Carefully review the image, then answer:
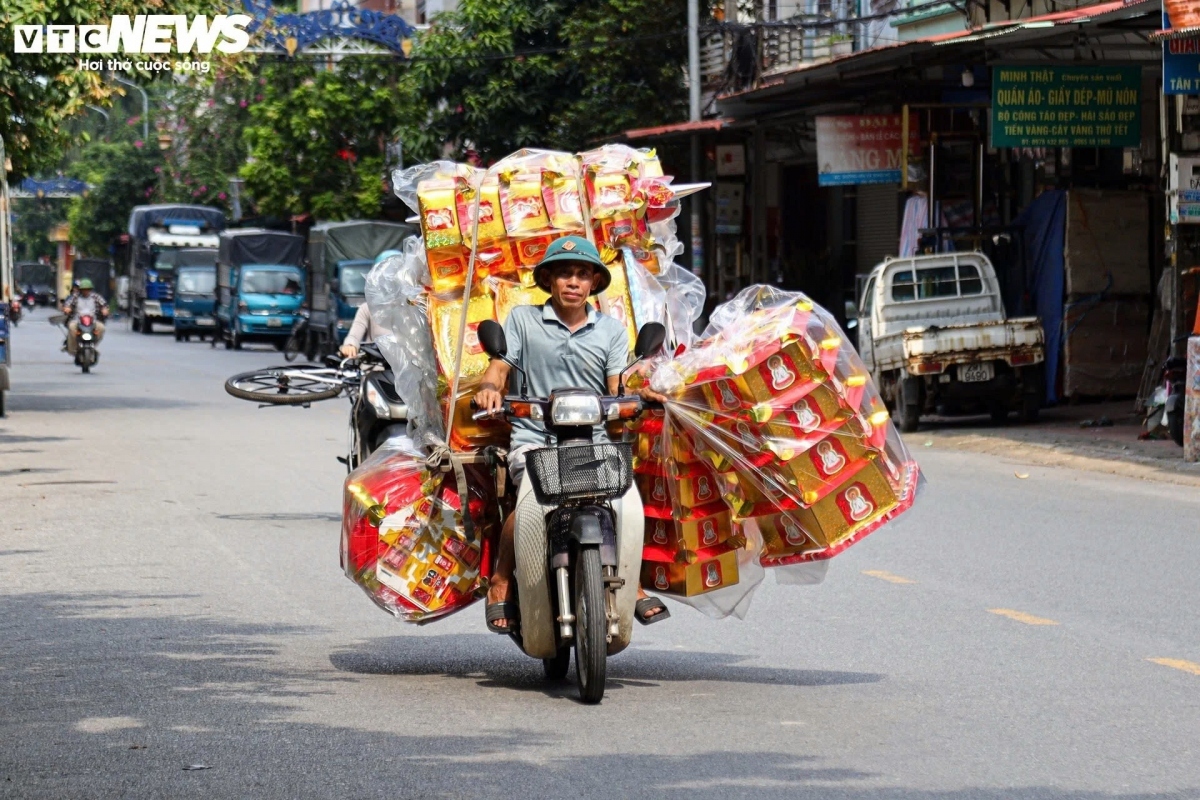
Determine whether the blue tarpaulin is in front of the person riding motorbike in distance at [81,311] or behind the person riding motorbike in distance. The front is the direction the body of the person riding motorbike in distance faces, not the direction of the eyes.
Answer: in front

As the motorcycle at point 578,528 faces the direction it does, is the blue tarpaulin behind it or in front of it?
behind

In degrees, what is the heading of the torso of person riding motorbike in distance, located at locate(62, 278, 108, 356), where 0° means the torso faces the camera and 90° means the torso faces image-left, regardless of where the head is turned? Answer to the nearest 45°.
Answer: approximately 0°

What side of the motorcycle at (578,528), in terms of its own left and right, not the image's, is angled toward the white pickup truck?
back

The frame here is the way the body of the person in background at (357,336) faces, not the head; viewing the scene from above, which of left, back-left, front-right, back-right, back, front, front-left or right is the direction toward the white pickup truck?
back-left

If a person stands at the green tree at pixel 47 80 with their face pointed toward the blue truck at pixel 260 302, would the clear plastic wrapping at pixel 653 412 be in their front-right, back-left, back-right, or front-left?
back-right

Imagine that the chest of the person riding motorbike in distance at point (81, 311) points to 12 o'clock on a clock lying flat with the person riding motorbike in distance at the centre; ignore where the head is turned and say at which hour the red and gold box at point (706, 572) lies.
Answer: The red and gold box is roughly at 12 o'clock from the person riding motorbike in distance.

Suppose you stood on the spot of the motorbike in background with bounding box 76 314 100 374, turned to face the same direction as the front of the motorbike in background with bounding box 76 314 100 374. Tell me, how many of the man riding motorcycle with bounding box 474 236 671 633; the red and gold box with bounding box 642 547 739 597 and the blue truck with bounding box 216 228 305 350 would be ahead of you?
2

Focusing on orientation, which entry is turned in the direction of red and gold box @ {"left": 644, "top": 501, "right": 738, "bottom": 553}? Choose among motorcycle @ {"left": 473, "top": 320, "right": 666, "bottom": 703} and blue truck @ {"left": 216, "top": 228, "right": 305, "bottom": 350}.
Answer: the blue truck

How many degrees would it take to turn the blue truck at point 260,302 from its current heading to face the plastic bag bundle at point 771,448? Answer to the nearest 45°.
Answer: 0° — it already faces it

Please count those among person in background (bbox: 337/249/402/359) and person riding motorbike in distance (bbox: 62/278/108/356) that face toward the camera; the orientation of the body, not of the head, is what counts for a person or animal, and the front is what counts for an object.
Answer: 2

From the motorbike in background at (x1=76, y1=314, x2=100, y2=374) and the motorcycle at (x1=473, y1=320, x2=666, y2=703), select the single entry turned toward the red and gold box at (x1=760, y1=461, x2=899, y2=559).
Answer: the motorbike in background

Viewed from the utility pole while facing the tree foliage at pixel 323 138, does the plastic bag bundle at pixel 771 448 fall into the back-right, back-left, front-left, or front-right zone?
back-left

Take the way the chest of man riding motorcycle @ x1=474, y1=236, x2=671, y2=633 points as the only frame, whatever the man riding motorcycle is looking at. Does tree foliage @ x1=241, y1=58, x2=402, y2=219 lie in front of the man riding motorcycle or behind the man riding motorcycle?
behind
